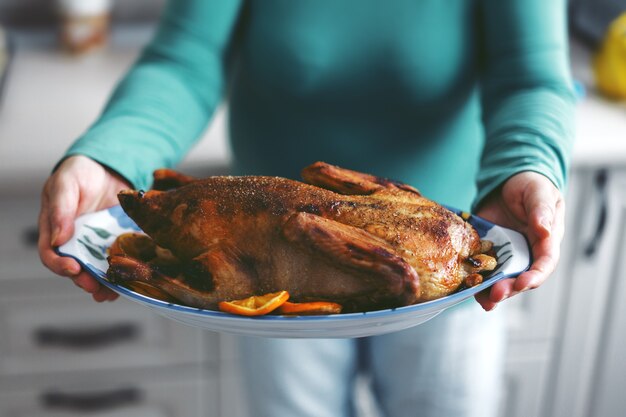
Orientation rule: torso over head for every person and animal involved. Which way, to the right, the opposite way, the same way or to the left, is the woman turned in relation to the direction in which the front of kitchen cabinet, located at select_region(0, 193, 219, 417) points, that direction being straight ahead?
the same way

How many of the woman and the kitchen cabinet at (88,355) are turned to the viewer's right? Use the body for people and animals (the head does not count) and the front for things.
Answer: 0

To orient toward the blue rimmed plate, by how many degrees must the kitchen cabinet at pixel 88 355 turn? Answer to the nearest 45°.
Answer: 0° — it already faces it

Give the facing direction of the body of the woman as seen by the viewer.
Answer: toward the camera

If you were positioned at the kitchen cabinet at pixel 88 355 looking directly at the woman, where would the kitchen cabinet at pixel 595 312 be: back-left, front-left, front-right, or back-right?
front-left

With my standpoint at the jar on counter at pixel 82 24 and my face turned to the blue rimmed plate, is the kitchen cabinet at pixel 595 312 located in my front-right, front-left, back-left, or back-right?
front-left

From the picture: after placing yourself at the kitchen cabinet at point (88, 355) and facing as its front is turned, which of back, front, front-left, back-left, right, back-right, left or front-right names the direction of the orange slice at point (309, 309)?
front

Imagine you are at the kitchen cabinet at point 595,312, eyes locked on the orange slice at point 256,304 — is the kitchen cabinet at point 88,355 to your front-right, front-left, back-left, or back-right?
front-right

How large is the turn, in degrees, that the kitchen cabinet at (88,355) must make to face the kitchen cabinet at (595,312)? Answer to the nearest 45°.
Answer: approximately 90° to its left

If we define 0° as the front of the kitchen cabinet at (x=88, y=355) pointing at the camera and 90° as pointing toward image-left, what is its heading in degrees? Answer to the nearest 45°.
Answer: approximately 0°

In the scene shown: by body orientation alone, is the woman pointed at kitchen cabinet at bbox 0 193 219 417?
no
